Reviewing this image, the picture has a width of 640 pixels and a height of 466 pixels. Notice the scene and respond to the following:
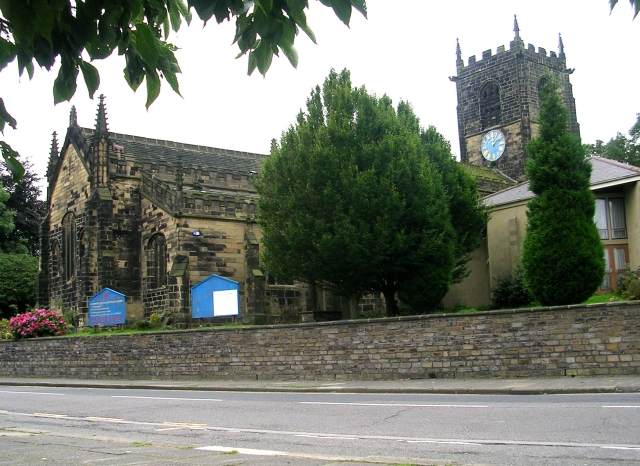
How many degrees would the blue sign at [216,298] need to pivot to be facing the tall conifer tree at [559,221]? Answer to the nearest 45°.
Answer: approximately 45° to its left

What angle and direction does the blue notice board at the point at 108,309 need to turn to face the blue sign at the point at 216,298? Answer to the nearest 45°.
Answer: approximately 45° to its left

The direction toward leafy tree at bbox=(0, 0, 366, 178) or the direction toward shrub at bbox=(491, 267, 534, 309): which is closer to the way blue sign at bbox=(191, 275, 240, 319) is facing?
the leafy tree

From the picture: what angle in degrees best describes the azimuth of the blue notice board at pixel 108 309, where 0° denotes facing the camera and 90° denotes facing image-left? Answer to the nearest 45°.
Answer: approximately 0°

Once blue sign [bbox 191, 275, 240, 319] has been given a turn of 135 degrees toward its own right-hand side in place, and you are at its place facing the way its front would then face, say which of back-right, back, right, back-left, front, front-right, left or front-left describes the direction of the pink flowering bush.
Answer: front

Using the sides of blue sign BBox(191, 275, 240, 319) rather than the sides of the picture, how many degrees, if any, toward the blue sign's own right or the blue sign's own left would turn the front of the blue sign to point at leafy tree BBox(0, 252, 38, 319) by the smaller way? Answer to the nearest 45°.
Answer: approximately 135° to the blue sign's own right

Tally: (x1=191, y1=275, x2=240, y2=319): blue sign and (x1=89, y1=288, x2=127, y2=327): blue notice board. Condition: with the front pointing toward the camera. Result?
2

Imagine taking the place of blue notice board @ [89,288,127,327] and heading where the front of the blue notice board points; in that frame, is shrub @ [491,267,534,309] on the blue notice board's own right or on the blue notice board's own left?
on the blue notice board's own left

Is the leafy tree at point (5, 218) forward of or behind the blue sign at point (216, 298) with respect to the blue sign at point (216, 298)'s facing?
behind

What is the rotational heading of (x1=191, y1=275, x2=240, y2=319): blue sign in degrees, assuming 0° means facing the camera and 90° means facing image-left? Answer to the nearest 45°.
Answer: approximately 0°
